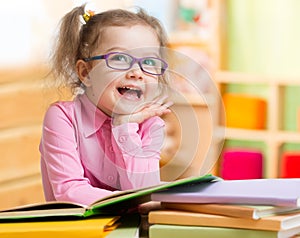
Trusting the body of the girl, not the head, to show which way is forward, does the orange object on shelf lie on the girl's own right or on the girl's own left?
on the girl's own left

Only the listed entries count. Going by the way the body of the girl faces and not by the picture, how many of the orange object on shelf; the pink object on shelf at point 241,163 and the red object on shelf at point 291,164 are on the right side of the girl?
0

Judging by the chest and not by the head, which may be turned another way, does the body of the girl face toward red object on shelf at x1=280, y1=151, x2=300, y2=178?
no

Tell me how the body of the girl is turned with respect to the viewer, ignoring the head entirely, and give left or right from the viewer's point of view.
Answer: facing the viewer and to the right of the viewer

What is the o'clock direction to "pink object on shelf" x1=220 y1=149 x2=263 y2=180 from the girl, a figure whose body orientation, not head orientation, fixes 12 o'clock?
The pink object on shelf is roughly at 8 o'clock from the girl.

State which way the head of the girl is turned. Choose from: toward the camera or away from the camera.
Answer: toward the camera
